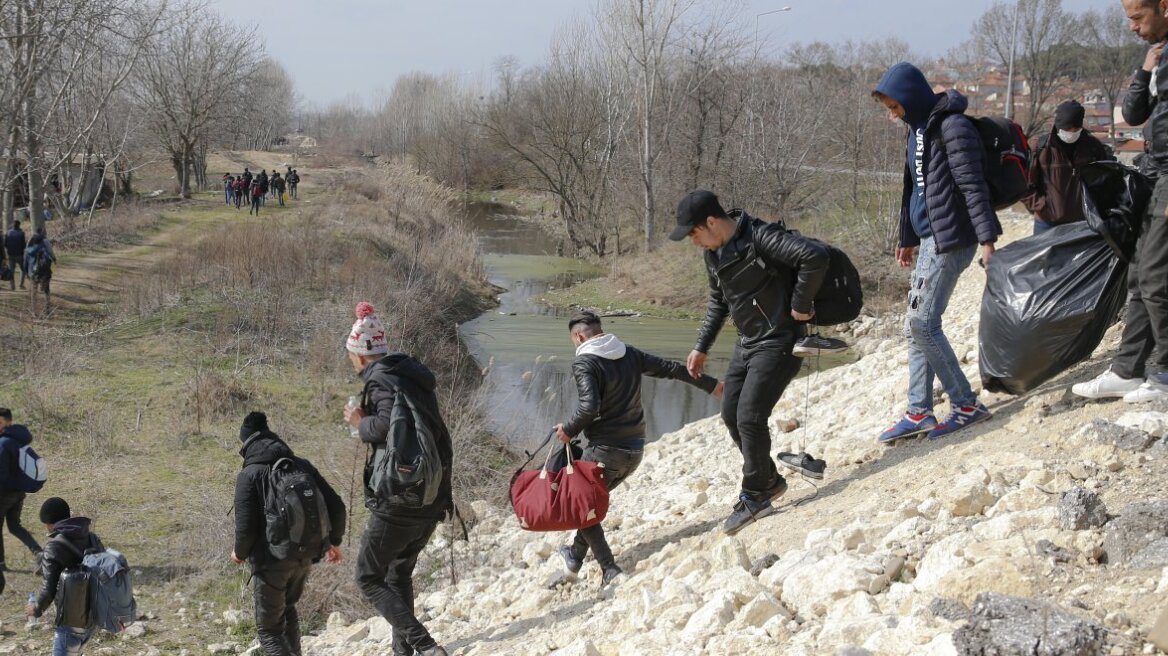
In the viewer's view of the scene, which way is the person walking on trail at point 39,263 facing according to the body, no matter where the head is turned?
away from the camera

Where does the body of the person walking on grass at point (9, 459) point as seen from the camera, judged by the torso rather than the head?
to the viewer's left

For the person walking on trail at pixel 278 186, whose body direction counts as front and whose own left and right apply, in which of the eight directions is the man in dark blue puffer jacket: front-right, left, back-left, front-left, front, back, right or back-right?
back

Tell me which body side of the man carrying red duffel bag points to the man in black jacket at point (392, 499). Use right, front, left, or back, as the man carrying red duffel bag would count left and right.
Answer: left

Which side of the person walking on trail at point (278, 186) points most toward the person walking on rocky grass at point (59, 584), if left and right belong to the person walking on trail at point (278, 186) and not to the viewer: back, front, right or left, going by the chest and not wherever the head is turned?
back

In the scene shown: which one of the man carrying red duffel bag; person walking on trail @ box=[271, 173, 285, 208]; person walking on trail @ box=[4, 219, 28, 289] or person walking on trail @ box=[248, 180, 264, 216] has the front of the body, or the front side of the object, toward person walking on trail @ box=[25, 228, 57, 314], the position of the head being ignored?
the man carrying red duffel bag

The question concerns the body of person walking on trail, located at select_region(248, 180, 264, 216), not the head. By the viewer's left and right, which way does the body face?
facing away from the viewer

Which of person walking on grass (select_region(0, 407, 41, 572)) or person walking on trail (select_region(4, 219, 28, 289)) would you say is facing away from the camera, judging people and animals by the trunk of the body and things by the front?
person walking on trail (select_region(4, 219, 28, 289))

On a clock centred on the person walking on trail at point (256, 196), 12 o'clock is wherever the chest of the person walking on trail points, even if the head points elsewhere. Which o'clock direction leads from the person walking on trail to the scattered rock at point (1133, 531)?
The scattered rock is roughly at 6 o'clock from the person walking on trail.

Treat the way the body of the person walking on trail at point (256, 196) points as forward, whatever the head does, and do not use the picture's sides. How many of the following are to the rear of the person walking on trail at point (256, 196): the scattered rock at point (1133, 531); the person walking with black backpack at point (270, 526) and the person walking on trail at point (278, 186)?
2

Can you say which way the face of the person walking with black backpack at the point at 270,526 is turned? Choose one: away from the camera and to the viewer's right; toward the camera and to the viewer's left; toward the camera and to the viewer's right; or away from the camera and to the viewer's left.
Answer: away from the camera and to the viewer's left

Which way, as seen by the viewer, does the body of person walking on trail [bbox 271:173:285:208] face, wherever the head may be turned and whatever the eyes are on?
away from the camera

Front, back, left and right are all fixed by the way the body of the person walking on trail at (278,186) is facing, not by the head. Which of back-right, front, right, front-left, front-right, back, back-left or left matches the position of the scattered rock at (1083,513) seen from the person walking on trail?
back
